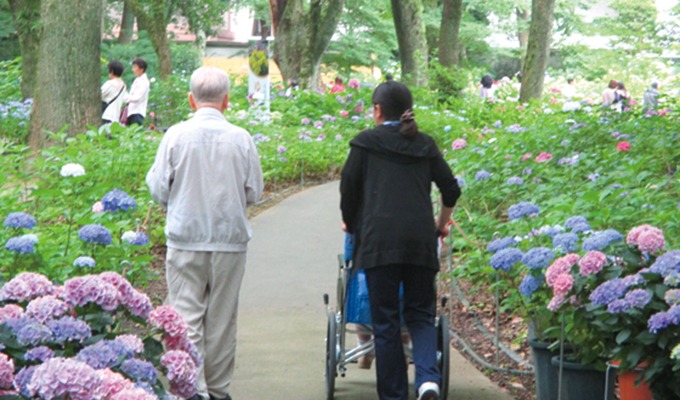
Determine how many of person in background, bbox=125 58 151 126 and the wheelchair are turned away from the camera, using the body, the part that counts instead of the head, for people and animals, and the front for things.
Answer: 1

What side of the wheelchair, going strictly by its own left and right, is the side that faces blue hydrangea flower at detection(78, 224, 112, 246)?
left

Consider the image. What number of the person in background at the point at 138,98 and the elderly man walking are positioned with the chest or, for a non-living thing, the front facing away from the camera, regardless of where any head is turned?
1

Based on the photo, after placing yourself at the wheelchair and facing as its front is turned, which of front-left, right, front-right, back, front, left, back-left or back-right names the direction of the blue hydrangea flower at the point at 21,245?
left

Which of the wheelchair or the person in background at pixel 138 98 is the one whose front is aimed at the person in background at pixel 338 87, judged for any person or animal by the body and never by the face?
the wheelchair

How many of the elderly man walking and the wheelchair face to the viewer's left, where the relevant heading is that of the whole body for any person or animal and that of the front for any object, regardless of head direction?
0

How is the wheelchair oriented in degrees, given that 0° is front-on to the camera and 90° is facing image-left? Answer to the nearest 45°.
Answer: approximately 180°

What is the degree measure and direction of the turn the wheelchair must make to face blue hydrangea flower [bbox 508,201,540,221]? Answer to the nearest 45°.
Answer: approximately 90° to its right

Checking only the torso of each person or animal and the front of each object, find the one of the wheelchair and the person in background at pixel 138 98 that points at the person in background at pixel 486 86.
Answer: the wheelchair

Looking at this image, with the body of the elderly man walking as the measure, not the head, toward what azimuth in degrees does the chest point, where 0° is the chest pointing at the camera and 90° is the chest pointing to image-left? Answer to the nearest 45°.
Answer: approximately 180°

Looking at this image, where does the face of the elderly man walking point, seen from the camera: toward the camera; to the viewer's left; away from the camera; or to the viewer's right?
away from the camera
